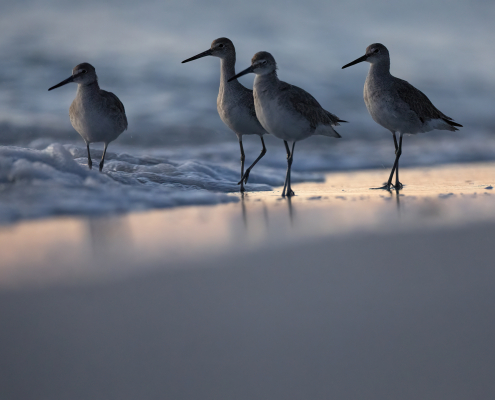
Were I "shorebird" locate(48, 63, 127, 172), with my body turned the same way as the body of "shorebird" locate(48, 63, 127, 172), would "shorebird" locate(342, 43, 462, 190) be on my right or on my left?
on my left

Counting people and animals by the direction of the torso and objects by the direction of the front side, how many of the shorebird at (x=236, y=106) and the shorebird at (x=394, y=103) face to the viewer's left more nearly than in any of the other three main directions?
2

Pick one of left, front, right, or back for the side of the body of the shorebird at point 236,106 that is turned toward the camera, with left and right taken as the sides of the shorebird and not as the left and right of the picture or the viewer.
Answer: left

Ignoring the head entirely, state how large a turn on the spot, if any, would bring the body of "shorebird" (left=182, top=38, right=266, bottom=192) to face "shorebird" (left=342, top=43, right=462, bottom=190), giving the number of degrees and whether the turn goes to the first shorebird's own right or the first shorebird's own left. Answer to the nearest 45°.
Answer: approximately 180°

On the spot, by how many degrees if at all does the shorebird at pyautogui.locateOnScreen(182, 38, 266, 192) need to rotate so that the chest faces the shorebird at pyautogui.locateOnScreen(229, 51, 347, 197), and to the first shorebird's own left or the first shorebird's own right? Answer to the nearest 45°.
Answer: approximately 135° to the first shorebird's own left

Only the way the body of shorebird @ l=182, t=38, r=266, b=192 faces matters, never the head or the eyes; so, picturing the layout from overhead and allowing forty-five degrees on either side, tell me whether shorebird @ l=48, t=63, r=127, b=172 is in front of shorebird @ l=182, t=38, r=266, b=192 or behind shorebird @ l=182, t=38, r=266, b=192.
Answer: in front

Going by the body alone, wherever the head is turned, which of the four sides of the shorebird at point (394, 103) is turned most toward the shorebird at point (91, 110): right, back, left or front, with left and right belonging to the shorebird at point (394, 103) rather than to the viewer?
front

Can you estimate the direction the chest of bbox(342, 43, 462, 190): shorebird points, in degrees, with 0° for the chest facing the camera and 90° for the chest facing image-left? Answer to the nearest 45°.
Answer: approximately 90°

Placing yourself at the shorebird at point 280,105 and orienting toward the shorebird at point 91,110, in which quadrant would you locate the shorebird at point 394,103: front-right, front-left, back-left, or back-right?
back-right

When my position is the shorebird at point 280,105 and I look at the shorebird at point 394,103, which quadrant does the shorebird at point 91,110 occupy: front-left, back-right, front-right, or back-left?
back-left
